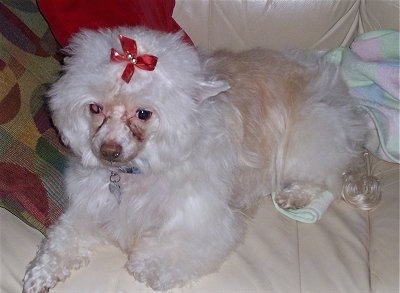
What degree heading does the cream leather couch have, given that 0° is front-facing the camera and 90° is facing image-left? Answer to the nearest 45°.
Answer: approximately 0°

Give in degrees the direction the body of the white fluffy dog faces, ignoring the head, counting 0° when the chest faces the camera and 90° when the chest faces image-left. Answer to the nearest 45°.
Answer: approximately 45°
